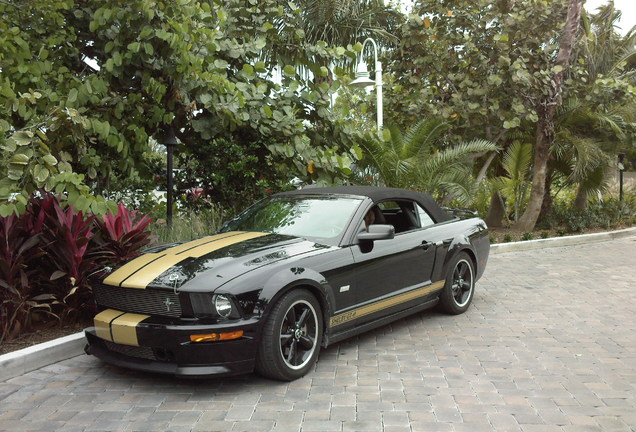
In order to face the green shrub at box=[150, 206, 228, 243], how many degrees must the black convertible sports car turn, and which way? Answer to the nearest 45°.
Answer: approximately 135° to its right

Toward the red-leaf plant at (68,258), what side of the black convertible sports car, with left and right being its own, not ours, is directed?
right

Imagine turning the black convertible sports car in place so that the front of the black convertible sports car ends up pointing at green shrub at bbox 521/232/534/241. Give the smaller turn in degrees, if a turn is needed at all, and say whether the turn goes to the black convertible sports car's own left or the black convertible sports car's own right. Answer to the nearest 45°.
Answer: approximately 180°

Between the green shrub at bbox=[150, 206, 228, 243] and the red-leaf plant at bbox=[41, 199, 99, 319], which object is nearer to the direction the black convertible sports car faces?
the red-leaf plant

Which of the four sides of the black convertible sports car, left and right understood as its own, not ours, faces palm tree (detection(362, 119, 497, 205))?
back

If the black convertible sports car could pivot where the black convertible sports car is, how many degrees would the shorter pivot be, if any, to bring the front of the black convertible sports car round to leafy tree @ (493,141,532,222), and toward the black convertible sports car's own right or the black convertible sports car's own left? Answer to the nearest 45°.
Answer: approximately 180°

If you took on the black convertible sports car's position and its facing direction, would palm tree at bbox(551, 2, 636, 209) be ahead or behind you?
behind

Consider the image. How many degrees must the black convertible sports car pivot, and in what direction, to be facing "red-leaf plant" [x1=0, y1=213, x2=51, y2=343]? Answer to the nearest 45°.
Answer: approximately 45° to its right

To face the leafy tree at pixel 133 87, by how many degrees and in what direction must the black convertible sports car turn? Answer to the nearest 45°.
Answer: approximately 90° to its right

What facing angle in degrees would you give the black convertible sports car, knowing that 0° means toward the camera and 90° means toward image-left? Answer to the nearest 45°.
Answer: approximately 45°

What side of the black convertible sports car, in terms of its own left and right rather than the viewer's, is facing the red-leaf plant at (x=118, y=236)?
right
